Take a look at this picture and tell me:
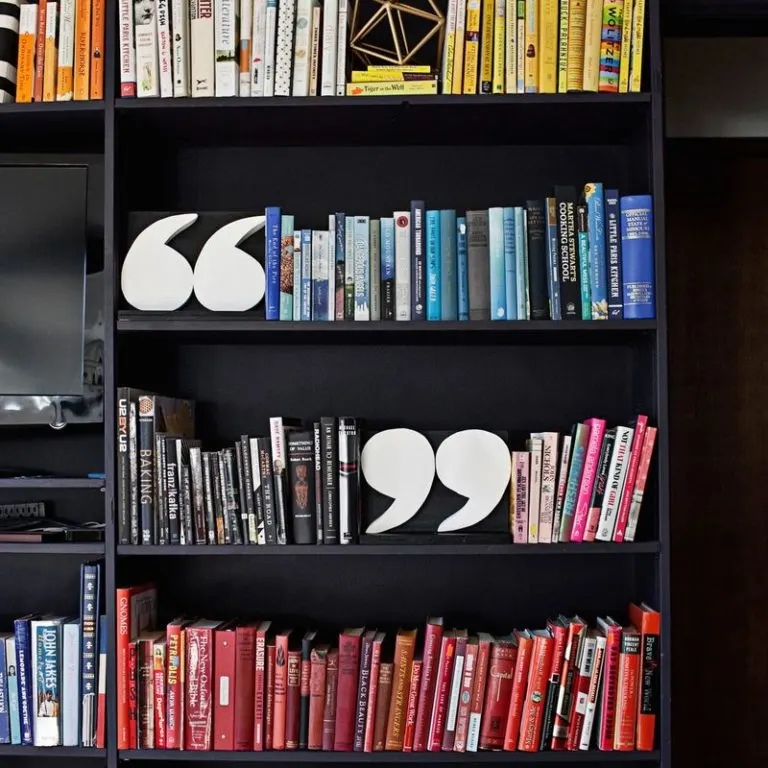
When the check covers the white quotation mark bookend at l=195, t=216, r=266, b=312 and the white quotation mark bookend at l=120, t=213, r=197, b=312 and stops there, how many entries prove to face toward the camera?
2
